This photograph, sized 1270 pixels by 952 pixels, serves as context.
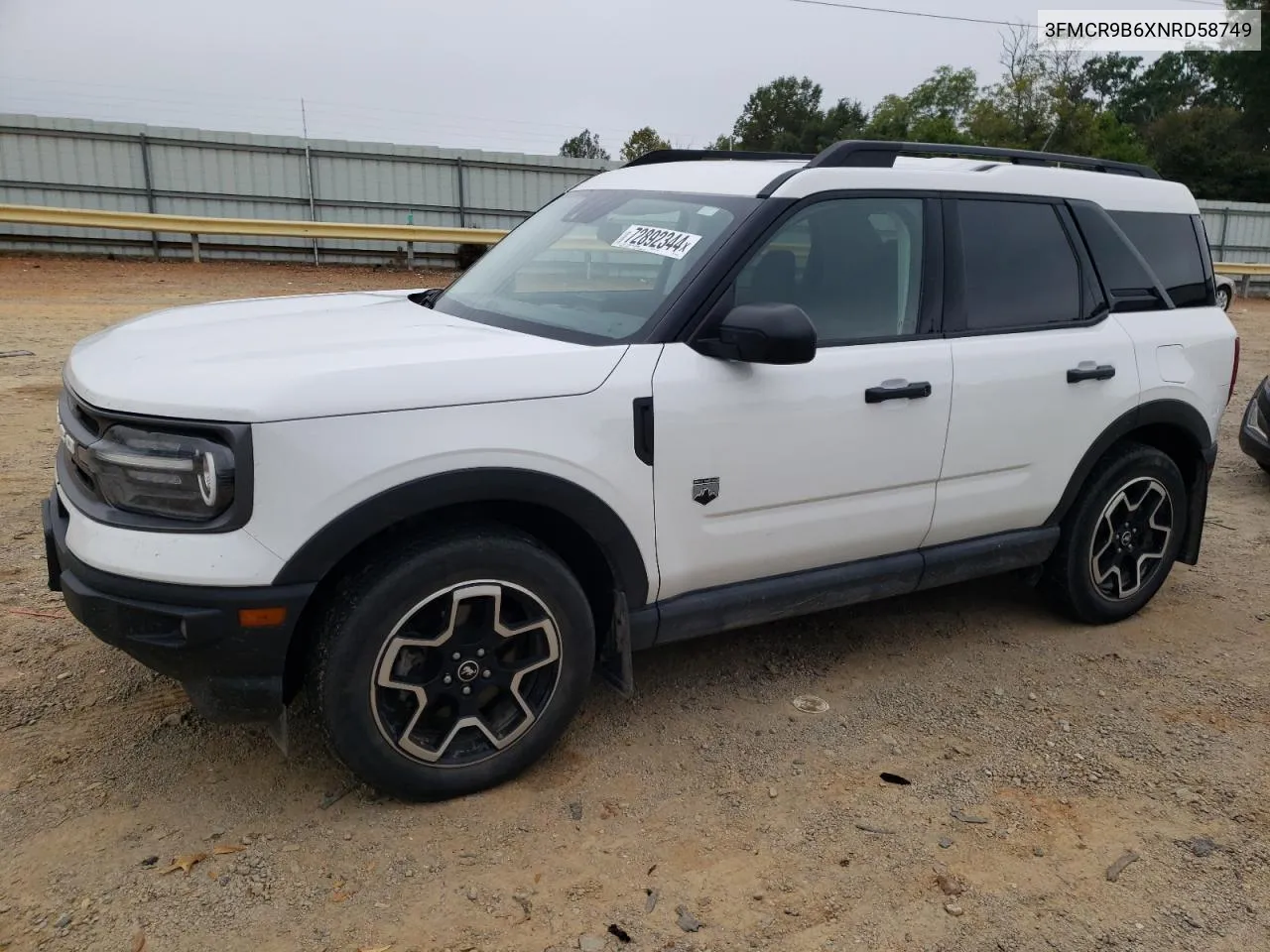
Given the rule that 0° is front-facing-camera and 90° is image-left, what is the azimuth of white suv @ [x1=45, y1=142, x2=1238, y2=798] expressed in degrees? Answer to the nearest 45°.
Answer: approximately 45°

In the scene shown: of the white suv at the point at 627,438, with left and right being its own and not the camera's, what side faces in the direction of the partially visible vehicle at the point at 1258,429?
back

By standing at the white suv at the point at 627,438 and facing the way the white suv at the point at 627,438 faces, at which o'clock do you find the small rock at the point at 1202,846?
The small rock is roughly at 8 o'clock from the white suv.

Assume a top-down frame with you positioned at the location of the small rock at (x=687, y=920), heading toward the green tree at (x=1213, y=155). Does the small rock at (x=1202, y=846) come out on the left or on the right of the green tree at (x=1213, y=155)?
right

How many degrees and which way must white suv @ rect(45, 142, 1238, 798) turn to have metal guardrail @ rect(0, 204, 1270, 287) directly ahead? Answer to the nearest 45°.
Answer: approximately 90° to its right

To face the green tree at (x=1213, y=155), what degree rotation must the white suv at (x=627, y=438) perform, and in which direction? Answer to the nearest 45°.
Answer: approximately 180°

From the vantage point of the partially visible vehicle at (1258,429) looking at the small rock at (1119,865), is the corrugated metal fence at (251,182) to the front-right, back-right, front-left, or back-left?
back-right
